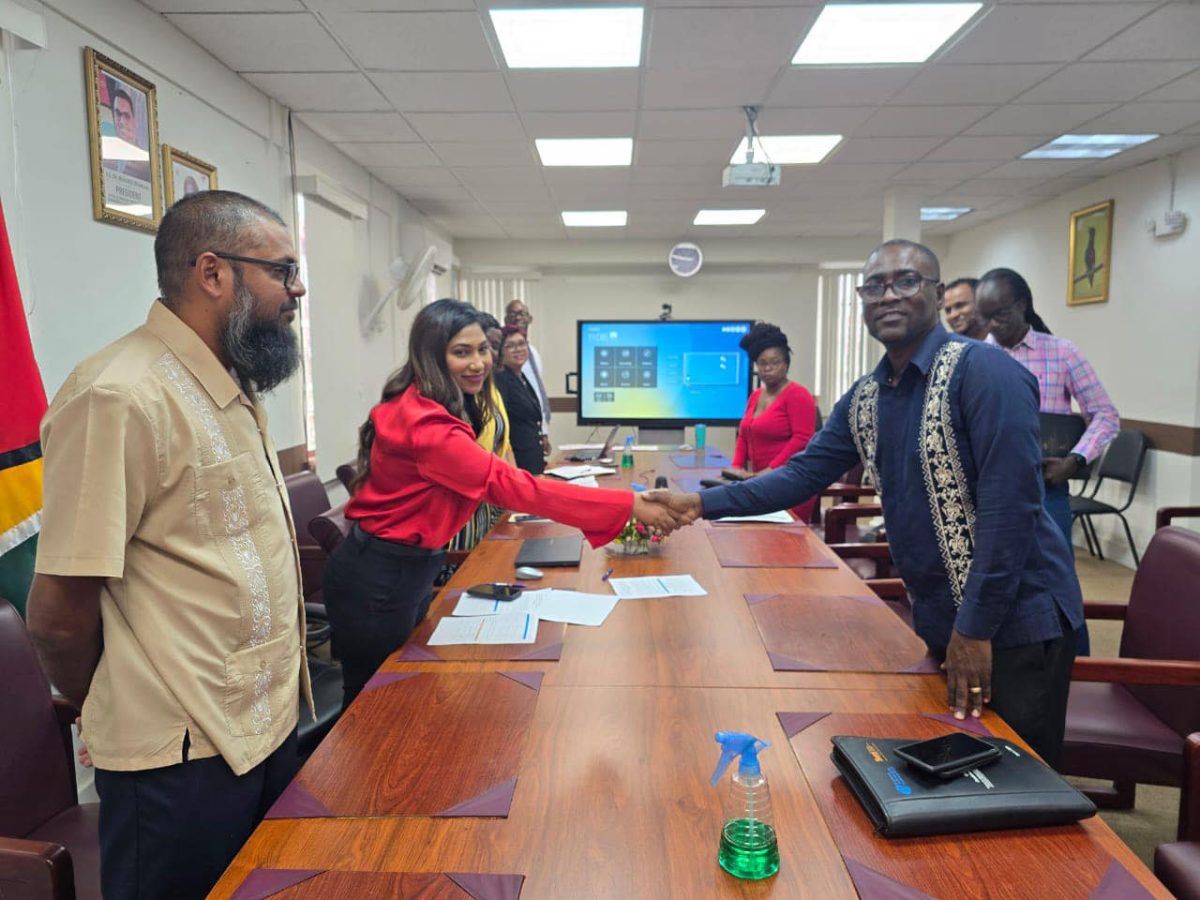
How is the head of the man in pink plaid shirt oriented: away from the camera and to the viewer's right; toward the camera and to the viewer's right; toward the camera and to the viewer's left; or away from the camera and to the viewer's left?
toward the camera and to the viewer's left

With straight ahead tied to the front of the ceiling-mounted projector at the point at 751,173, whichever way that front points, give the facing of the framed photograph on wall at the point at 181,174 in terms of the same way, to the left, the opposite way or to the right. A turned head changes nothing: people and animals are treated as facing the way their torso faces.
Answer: to the right

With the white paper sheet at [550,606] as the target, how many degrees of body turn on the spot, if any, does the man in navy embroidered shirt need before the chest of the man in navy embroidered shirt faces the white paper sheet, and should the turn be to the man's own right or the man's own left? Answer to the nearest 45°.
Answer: approximately 45° to the man's own right

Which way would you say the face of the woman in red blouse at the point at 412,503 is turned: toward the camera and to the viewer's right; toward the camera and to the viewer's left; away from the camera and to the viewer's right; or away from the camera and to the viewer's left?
toward the camera and to the viewer's right

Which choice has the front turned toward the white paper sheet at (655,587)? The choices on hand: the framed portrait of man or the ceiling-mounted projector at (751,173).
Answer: the framed portrait of man

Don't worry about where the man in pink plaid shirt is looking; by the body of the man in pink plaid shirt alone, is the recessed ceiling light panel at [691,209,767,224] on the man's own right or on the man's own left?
on the man's own right

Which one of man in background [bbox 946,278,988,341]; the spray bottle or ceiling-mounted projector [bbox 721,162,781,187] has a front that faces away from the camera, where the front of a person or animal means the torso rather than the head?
the ceiling-mounted projector

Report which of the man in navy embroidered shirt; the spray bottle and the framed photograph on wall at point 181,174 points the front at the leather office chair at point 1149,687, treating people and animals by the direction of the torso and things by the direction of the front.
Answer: the framed photograph on wall

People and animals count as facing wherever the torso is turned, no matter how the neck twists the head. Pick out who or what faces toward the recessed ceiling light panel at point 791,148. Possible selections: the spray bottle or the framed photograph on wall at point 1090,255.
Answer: the framed photograph on wall
